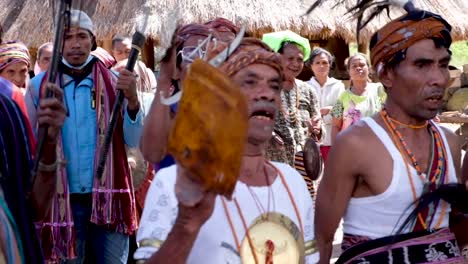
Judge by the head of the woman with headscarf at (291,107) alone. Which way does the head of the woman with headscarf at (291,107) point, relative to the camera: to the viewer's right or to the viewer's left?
to the viewer's left

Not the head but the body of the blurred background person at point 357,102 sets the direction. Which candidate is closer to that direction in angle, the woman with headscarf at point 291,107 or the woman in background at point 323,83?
the woman with headscarf

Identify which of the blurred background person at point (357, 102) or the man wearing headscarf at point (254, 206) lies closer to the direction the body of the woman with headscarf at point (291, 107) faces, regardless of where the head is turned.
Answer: the man wearing headscarf

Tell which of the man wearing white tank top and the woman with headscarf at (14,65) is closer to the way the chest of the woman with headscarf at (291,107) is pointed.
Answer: the man wearing white tank top

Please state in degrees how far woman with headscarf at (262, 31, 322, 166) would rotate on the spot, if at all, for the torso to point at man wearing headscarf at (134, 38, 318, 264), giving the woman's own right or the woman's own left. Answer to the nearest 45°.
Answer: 0° — they already face them

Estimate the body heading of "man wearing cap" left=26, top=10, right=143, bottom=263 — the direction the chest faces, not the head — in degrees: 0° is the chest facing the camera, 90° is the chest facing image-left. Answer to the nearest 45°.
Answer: approximately 0°
